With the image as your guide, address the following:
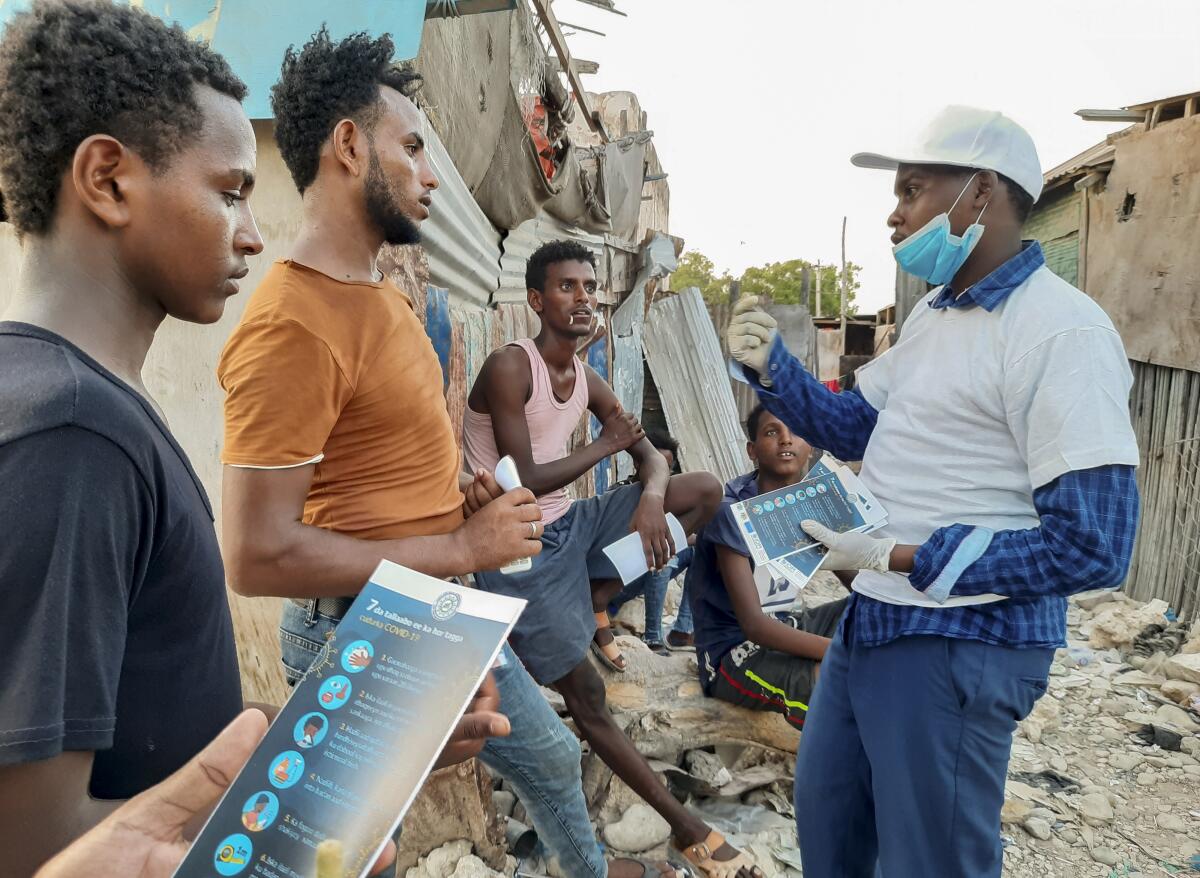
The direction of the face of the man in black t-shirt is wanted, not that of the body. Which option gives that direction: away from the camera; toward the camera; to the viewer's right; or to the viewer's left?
to the viewer's right

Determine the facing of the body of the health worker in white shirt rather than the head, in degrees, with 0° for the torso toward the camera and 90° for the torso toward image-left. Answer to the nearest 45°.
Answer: approximately 45°

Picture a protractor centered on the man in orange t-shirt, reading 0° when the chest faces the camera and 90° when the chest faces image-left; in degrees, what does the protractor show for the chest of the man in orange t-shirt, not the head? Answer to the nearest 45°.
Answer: approximately 270°

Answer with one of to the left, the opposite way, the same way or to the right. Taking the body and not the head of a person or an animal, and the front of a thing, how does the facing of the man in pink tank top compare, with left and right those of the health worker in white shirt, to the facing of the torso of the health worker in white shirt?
to the left

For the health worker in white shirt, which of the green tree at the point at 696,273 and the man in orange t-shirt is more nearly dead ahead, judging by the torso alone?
the man in orange t-shirt

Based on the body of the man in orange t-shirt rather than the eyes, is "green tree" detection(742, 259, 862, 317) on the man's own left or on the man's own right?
on the man's own left

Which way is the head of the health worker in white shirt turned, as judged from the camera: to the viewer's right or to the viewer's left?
to the viewer's left

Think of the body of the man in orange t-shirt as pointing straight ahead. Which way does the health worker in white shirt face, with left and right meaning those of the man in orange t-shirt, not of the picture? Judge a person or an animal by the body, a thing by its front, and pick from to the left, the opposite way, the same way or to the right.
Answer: the opposite way

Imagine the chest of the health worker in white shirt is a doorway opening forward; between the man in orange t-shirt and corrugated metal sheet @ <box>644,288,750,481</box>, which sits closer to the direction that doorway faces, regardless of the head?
the man in orange t-shirt

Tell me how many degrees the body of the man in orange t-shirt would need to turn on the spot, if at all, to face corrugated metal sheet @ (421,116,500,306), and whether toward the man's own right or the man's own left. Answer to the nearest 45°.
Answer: approximately 90° to the man's own left

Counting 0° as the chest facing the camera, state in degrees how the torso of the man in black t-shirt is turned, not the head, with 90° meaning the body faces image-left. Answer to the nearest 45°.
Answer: approximately 270°

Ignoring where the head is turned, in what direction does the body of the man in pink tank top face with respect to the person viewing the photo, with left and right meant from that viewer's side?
facing the viewer and to the right of the viewer
